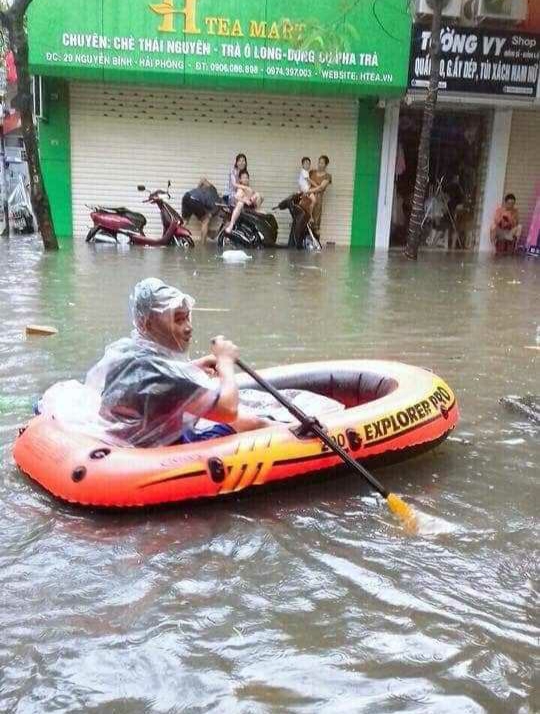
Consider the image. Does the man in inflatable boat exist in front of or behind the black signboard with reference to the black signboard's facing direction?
in front

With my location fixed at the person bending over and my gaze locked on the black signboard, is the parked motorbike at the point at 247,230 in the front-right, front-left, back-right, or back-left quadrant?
front-right

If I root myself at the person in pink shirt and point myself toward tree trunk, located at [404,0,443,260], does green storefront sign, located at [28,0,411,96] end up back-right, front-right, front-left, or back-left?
front-right

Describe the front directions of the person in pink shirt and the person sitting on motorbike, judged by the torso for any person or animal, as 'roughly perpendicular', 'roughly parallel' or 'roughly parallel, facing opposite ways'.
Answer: roughly parallel

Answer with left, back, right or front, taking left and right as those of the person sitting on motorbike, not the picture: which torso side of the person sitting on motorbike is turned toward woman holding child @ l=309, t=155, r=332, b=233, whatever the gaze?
left

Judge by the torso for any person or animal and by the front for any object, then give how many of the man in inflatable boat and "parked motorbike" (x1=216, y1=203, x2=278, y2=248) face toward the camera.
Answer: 0

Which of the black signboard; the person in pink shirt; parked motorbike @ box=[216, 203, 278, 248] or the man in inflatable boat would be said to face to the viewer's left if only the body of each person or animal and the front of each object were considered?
the parked motorbike

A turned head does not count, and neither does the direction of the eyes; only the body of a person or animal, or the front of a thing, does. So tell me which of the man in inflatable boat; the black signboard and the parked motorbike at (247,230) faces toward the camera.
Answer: the black signboard

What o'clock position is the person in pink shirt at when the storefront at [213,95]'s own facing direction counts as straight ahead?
The person in pink shirt is roughly at 9 o'clock from the storefront.

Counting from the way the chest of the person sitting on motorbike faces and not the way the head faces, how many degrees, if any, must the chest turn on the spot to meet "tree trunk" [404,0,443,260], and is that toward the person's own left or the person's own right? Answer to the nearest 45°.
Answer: approximately 45° to the person's own left

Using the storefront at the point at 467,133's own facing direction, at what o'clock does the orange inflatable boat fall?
The orange inflatable boat is roughly at 12 o'clock from the storefront.

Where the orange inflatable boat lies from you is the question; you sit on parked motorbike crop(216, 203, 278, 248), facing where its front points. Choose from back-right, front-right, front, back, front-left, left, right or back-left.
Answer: left

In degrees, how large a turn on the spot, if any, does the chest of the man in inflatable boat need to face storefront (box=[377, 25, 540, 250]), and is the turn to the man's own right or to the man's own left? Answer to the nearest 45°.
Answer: approximately 45° to the man's own left

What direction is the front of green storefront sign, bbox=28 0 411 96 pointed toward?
toward the camera

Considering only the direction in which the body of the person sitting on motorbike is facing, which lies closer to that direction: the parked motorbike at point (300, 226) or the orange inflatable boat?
the orange inflatable boat

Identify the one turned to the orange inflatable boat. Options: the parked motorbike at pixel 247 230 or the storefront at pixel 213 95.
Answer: the storefront

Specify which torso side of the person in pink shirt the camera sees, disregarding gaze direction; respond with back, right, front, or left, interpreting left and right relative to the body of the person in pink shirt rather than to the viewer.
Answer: front

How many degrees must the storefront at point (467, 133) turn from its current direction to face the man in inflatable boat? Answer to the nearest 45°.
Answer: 0° — it already faces them

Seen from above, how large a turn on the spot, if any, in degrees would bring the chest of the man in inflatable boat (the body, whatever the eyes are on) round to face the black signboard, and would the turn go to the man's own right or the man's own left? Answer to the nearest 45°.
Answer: approximately 45° to the man's own left
